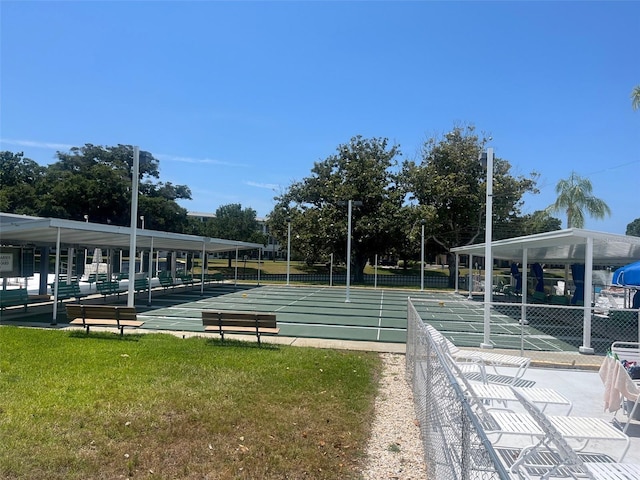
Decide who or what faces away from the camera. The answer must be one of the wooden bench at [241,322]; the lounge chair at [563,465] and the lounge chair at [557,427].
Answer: the wooden bench

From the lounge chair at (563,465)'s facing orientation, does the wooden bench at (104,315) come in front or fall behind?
behind

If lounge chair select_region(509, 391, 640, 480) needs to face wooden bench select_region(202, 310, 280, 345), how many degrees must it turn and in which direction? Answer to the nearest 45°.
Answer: approximately 135° to its left

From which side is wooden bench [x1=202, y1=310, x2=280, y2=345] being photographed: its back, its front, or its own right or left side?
back

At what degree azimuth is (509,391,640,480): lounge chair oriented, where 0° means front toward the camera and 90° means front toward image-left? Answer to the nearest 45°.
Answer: approximately 270°

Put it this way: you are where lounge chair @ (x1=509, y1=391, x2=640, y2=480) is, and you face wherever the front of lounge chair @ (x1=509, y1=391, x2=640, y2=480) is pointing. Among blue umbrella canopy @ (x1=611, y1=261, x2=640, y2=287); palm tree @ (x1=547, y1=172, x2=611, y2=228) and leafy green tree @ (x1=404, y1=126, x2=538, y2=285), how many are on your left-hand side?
3

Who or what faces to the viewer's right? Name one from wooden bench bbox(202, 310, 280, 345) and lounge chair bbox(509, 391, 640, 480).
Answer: the lounge chair

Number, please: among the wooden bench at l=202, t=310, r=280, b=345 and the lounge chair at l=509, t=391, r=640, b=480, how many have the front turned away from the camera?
1

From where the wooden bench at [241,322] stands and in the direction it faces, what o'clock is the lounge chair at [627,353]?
The lounge chair is roughly at 4 o'clock from the wooden bench.

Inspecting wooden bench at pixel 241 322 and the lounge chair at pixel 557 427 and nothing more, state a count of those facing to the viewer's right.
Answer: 1

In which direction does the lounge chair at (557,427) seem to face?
to the viewer's right
